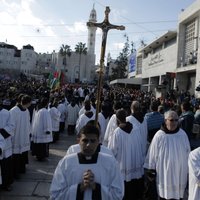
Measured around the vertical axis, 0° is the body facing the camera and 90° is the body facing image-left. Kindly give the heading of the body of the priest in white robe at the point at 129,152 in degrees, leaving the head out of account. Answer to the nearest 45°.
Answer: approximately 135°

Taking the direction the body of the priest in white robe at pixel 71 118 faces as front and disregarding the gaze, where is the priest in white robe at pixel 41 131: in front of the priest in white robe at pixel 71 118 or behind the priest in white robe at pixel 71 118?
behind

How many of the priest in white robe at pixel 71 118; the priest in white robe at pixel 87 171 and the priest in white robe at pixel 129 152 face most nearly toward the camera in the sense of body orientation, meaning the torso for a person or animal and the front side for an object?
1

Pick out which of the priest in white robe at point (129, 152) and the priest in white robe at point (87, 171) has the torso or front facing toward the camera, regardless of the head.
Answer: the priest in white robe at point (87, 171)

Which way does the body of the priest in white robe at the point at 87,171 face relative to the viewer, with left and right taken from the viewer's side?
facing the viewer

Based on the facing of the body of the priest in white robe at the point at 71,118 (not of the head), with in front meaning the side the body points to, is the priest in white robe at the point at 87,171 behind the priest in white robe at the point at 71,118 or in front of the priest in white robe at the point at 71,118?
behind

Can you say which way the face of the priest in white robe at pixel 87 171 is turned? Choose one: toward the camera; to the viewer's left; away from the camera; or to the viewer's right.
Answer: toward the camera

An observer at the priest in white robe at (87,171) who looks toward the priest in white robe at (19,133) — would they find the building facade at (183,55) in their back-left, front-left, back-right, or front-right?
front-right

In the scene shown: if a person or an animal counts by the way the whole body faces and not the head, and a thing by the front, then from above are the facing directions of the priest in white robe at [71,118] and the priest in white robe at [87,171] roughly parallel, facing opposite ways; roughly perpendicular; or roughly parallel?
roughly parallel, facing opposite ways
